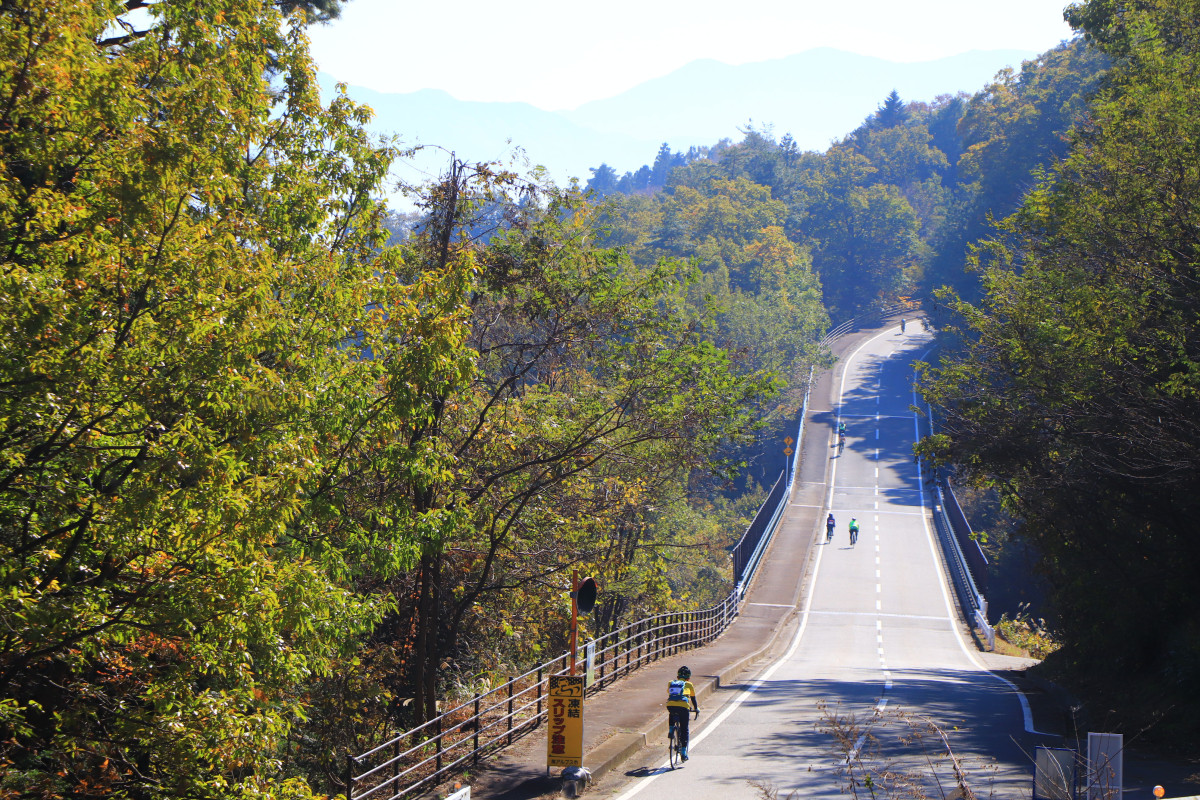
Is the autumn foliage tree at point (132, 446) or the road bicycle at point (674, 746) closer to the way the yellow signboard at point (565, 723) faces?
the autumn foliage tree

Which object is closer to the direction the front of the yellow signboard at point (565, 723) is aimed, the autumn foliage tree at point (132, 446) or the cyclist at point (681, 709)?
the autumn foliage tree

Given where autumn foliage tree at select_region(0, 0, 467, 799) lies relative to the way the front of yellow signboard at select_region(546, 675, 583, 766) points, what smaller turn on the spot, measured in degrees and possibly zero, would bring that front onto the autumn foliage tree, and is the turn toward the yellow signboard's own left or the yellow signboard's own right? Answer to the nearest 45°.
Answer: approximately 45° to the yellow signboard's own right

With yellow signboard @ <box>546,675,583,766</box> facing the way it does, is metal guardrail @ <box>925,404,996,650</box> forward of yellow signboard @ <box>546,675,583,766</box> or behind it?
behind

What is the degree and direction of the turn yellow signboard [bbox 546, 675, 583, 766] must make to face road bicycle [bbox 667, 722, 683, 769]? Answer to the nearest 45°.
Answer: approximately 135° to its left

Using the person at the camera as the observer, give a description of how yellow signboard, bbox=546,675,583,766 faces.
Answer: facing the viewer

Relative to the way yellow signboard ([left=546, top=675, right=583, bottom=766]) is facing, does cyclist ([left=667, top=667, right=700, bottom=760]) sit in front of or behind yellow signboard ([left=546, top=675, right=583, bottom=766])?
behind

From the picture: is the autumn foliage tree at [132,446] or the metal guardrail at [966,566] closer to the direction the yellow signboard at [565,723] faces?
the autumn foliage tree
